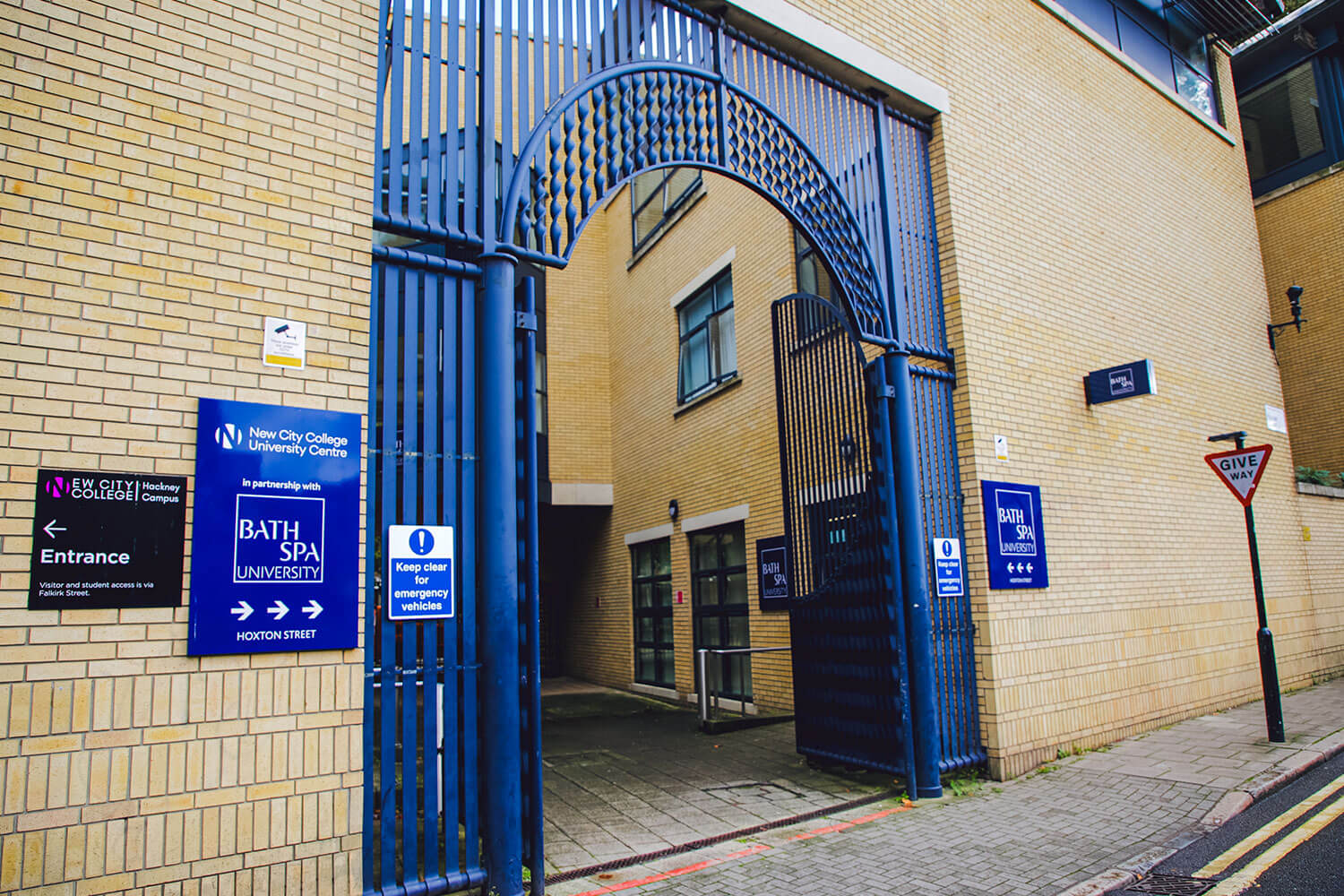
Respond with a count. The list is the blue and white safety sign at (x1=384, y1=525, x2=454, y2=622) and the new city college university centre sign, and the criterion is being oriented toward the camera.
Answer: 2

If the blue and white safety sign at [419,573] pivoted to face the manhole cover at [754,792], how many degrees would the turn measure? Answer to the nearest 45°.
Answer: approximately 135° to its left

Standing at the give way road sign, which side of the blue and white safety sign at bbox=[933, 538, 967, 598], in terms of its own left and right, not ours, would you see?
left

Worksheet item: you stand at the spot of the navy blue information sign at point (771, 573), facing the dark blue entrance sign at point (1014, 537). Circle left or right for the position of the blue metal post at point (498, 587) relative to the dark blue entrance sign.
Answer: right

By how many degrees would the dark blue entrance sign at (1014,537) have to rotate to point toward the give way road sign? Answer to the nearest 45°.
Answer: approximately 90° to its left

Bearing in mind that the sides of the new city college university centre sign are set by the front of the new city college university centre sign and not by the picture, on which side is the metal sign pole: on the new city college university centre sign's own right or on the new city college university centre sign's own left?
on the new city college university centre sign's own left

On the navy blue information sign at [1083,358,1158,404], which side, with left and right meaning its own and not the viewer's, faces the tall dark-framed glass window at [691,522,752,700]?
right

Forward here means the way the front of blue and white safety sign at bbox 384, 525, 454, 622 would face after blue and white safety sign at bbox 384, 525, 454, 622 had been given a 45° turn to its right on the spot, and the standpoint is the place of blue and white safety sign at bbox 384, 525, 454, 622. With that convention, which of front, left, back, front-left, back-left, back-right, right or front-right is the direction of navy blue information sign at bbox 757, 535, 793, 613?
back
